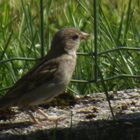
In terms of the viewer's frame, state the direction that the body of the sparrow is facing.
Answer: to the viewer's right
